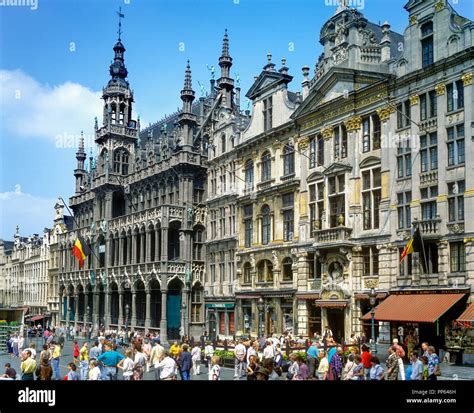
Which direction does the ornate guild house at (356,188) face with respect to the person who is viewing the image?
facing the viewer and to the left of the viewer

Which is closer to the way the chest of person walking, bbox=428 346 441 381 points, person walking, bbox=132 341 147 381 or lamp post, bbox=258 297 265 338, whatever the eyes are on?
the person walking

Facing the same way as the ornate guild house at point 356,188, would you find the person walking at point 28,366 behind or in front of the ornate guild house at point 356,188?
in front

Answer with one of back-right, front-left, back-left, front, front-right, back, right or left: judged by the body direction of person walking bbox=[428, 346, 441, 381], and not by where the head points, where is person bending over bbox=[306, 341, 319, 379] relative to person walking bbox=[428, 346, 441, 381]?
front-right

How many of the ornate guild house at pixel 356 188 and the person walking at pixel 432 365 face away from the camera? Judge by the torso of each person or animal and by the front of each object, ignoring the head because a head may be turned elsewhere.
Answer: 0

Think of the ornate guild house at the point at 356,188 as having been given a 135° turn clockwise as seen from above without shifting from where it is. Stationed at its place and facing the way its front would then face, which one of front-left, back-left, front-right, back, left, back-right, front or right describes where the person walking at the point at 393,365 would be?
back

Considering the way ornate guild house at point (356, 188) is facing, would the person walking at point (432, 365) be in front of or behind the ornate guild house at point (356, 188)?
in front

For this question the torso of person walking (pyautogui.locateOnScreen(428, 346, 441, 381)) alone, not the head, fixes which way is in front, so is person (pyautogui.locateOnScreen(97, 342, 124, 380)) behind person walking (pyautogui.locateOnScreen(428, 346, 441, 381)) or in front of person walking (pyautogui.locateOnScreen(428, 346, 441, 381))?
in front
